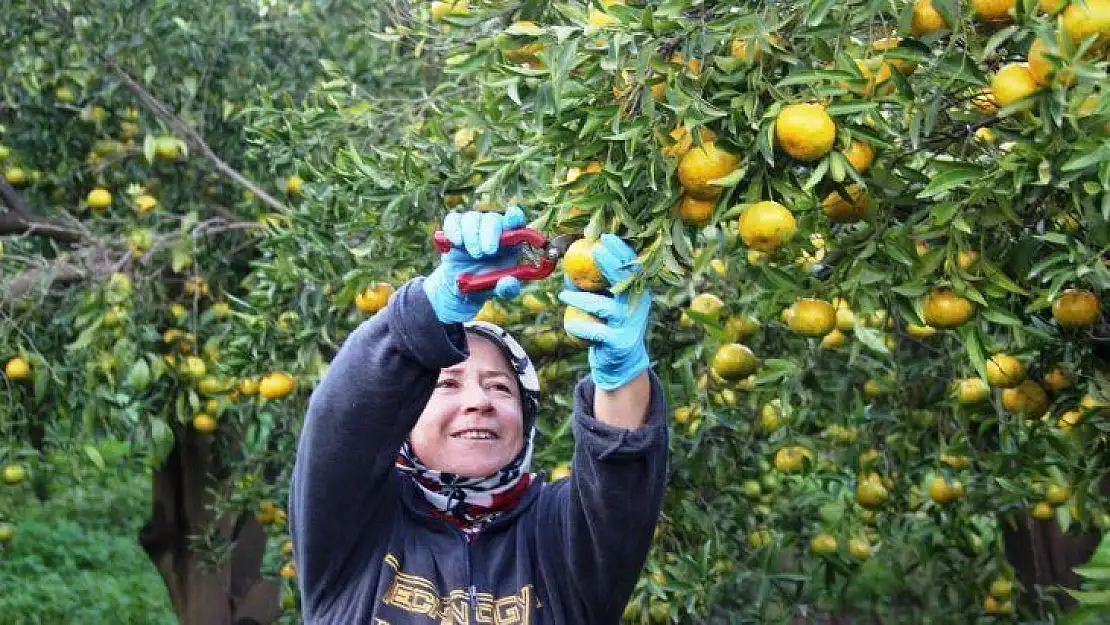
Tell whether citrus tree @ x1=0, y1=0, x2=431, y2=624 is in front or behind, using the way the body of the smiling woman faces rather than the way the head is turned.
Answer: behind

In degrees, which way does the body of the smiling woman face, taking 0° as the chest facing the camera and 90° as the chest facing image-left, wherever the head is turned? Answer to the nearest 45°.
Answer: approximately 0°
